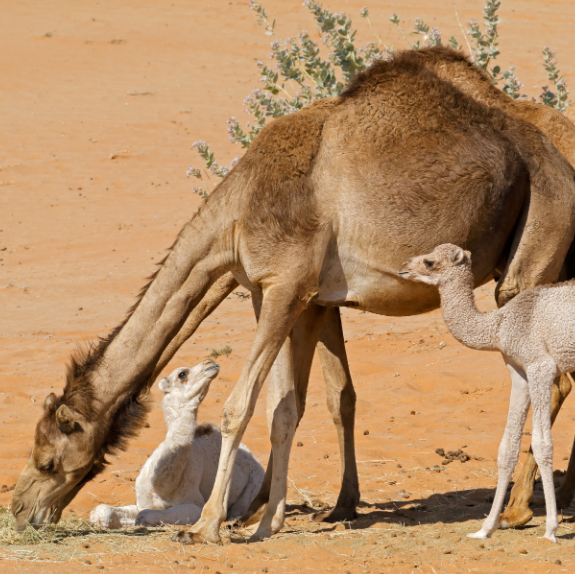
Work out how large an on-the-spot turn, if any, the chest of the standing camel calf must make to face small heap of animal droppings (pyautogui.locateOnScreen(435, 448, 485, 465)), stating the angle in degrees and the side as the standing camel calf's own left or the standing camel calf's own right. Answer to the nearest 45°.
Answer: approximately 90° to the standing camel calf's own right

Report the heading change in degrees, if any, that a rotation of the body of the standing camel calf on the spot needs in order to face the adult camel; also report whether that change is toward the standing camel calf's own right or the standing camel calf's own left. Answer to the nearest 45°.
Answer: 0° — it already faces it

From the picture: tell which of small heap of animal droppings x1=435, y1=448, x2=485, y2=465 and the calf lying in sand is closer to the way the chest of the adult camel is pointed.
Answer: the calf lying in sand

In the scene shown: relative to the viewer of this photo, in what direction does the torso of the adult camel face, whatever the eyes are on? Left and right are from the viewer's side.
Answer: facing to the left of the viewer

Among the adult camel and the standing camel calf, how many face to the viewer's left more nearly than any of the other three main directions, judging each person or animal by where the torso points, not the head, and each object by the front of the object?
2

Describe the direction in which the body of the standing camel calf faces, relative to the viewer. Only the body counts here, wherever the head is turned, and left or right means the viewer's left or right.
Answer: facing to the left of the viewer

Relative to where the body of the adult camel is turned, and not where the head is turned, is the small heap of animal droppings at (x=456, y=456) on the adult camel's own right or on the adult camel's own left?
on the adult camel's own right

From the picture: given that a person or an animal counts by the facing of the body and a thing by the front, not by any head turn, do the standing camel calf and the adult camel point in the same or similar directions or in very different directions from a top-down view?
same or similar directions
